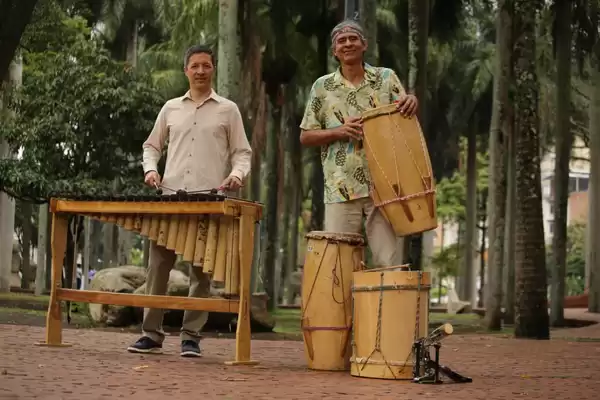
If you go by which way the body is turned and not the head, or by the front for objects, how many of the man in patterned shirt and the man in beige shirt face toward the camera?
2

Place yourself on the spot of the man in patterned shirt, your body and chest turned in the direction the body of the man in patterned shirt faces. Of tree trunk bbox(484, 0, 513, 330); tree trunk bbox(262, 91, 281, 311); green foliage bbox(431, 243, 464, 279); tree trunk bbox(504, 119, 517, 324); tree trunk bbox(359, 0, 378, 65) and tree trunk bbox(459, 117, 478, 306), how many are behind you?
6

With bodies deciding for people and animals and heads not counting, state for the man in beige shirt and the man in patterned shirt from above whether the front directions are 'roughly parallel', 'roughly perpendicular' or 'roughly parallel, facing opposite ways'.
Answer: roughly parallel

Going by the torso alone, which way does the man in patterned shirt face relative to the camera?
toward the camera

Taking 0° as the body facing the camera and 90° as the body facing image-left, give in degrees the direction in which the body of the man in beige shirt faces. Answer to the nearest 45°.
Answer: approximately 0°

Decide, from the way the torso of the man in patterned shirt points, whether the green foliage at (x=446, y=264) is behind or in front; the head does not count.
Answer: behind

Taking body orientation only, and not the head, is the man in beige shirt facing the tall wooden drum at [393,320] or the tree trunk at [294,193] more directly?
the tall wooden drum

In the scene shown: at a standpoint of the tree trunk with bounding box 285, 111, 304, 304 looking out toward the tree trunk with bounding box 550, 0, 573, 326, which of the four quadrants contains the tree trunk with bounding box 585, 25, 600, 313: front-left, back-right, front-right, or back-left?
front-left
